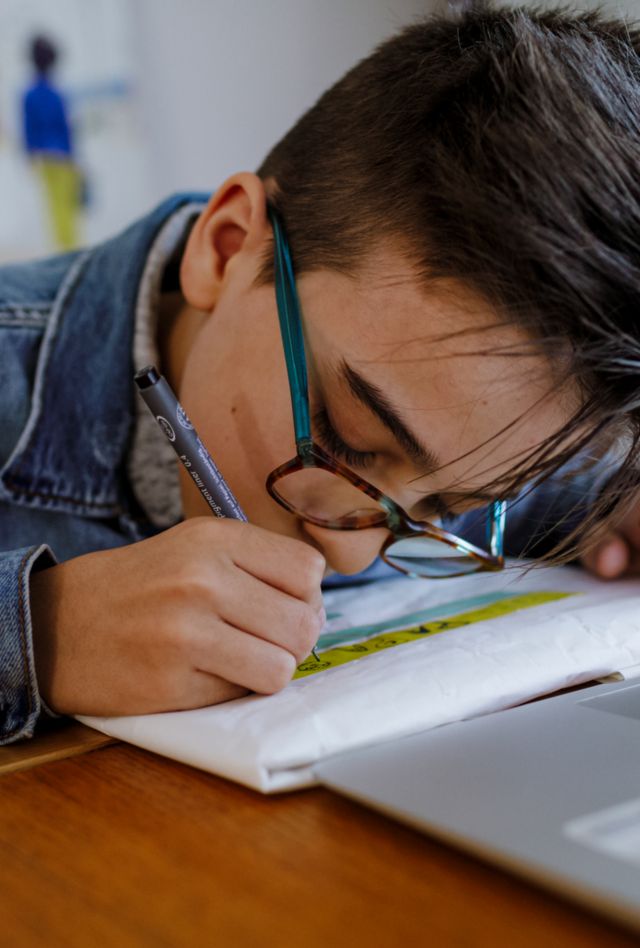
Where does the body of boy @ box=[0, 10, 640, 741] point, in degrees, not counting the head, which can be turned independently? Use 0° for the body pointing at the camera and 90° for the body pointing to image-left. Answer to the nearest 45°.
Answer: approximately 315°
